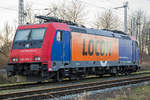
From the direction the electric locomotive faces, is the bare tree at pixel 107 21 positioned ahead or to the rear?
to the rear

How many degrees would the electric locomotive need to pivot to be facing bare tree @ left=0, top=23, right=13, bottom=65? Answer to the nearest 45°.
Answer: approximately 90° to its right

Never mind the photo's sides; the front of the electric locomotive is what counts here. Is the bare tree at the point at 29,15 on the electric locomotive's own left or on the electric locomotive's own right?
on the electric locomotive's own right

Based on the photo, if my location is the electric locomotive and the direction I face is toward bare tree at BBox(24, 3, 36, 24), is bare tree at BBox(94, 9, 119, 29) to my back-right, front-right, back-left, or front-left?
front-right
